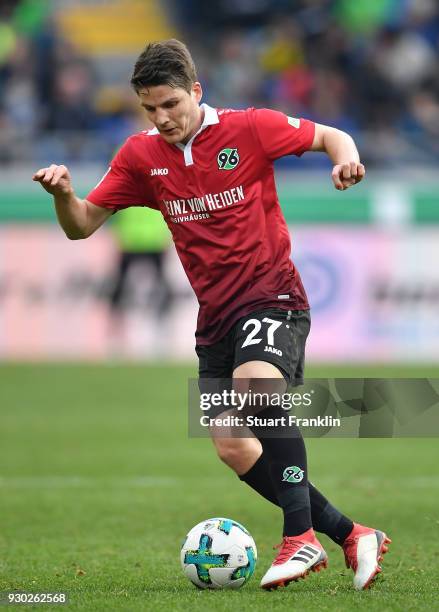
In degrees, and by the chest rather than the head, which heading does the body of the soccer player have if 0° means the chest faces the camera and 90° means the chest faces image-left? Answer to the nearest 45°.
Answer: approximately 45°

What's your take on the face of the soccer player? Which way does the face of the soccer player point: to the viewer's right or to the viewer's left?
to the viewer's left
